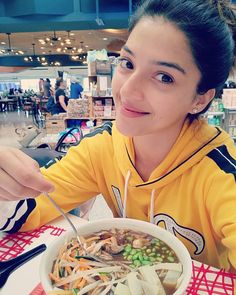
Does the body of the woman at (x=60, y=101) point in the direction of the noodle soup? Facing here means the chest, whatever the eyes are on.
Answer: no

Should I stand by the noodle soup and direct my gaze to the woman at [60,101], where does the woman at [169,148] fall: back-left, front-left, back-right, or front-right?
front-right

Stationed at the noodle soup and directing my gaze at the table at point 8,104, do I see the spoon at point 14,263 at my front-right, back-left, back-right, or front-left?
front-left

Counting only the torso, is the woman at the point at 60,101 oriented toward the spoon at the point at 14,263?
no
